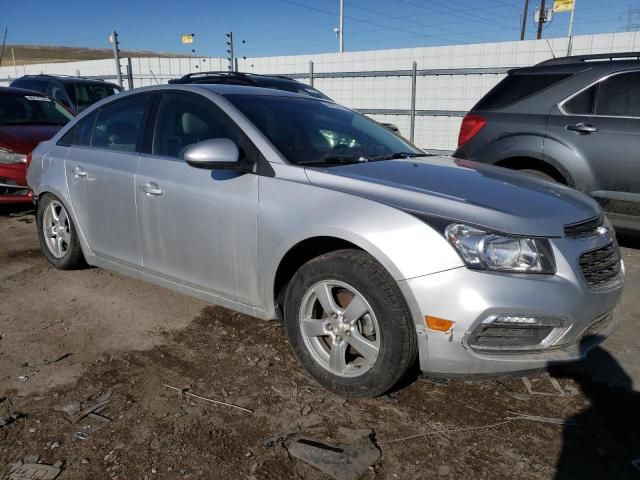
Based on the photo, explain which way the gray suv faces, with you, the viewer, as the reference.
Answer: facing to the right of the viewer

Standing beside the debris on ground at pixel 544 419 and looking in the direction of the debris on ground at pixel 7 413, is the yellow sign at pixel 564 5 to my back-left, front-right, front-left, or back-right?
back-right

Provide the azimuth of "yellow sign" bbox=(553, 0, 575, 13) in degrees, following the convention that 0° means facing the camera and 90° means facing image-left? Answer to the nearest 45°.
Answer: approximately 0°

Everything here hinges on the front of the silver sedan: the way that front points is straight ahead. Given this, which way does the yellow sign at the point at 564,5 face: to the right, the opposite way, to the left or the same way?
to the right

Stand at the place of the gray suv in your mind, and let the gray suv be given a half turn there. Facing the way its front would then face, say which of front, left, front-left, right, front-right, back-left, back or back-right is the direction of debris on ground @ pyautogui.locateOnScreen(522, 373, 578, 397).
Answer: left

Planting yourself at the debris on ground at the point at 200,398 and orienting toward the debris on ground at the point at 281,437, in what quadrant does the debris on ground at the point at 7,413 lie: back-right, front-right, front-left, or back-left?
back-right

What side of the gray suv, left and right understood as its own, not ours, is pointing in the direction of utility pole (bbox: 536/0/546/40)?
left

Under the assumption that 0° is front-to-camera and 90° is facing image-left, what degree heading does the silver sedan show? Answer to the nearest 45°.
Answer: approximately 315°

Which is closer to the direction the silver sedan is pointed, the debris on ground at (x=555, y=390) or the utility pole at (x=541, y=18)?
the debris on ground

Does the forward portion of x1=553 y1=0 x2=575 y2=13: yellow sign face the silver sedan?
yes

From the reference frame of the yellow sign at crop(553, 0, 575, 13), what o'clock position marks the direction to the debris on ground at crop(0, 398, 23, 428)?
The debris on ground is roughly at 12 o'clock from the yellow sign.

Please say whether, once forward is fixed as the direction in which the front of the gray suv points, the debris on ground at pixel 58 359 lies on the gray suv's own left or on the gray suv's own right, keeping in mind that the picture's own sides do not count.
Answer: on the gray suv's own right

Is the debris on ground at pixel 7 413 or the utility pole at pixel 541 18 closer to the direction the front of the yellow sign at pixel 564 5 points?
the debris on ground
